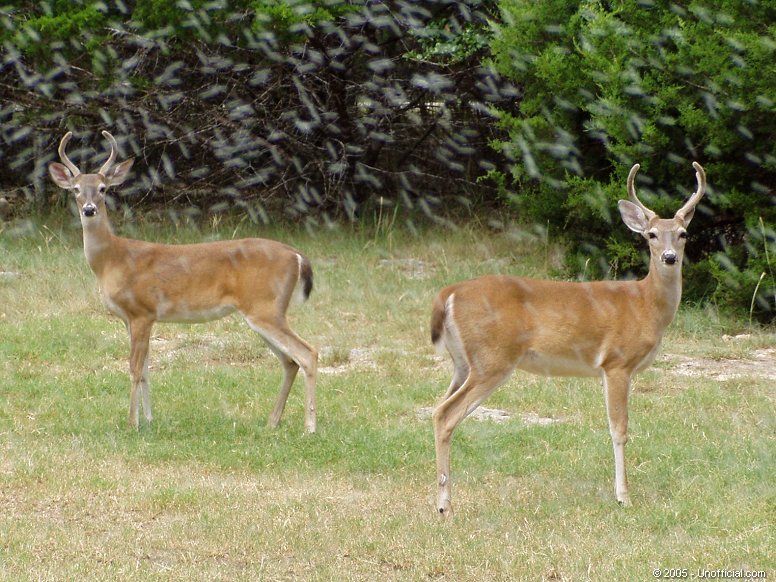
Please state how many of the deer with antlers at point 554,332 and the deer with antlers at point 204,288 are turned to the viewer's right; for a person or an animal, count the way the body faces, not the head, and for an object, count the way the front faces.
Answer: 1

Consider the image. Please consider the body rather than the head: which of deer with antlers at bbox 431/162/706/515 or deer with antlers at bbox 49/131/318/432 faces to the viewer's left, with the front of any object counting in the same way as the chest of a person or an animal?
deer with antlers at bbox 49/131/318/432

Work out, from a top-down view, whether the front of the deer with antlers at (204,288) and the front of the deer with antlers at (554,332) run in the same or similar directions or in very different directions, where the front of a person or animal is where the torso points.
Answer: very different directions

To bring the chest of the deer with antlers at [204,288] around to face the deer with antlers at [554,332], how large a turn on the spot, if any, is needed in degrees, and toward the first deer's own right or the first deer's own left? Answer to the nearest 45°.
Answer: approximately 135° to the first deer's own left

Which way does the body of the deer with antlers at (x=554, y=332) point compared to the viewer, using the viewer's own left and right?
facing to the right of the viewer

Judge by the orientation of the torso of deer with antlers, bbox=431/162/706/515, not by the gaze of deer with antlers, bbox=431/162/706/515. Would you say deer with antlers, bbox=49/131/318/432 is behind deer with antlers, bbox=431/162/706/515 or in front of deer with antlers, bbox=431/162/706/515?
behind

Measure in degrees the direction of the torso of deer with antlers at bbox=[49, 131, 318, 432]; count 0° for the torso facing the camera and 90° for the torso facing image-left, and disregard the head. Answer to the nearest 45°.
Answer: approximately 90°
